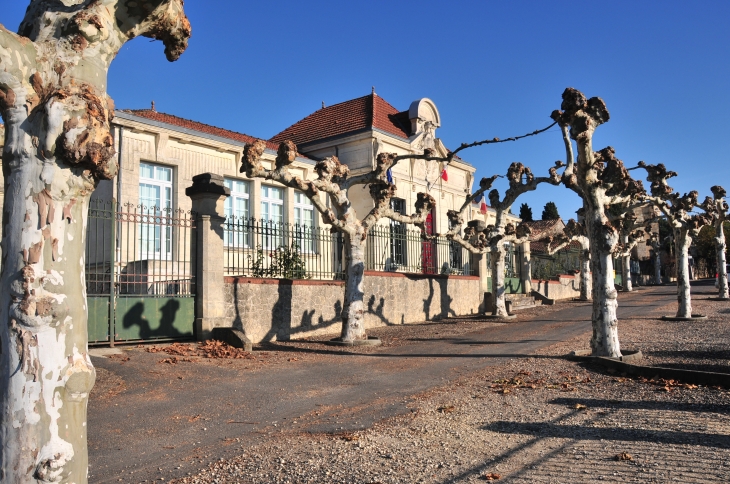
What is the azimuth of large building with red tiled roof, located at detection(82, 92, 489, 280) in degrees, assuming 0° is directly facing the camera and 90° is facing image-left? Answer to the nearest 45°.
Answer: approximately 315°

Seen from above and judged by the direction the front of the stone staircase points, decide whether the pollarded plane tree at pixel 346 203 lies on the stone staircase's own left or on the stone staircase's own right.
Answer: on the stone staircase's own right

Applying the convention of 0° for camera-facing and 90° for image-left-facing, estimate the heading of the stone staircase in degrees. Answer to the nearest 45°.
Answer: approximately 315°

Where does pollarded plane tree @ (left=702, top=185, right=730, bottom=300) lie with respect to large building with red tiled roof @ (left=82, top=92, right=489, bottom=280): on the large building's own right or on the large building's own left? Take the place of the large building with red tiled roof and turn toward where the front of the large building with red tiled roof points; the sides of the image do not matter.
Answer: on the large building's own left

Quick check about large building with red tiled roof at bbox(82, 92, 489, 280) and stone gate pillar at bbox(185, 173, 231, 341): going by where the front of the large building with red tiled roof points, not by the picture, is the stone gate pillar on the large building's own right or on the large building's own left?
on the large building's own right

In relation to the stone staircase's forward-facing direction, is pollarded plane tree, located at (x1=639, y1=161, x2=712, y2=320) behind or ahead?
ahead

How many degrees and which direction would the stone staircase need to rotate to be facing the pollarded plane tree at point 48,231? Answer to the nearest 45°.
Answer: approximately 45° to its right

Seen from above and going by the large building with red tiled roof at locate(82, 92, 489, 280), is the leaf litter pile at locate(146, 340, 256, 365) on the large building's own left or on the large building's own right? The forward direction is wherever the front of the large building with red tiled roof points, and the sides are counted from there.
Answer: on the large building's own right
